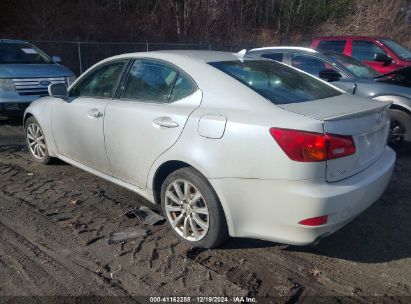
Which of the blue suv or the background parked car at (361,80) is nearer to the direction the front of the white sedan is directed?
the blue suv

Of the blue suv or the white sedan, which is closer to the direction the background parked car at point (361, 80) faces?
the white sedan

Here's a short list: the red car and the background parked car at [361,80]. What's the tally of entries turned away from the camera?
0

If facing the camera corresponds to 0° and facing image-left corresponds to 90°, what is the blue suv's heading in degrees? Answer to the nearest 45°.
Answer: approximately 315°

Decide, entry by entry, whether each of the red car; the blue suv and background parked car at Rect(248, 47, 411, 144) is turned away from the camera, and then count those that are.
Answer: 0

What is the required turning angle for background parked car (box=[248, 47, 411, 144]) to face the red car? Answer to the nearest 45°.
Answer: approximately 135° to its left

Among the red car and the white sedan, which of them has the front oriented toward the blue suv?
the white sedan

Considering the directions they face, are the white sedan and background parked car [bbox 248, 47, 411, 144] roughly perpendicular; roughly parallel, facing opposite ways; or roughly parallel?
roughly parallel, facing opposite ways

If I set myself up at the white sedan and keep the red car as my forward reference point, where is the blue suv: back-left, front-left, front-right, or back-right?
front-left

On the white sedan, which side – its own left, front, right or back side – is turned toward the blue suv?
front

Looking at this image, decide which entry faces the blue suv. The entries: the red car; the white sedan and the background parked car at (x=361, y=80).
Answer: the white sedan

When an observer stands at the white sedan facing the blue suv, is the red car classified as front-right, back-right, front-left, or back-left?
front-right

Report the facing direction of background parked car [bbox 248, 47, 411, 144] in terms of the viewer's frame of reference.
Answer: facing the viewer and to the right of the viewer

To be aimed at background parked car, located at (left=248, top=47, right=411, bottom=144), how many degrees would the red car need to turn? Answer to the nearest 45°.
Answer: approximately 45° to its right

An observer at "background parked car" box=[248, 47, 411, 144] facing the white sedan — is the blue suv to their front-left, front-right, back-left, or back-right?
front-right

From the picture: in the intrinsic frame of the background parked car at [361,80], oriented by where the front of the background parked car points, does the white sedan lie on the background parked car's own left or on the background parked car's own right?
on the background parked car's own right
